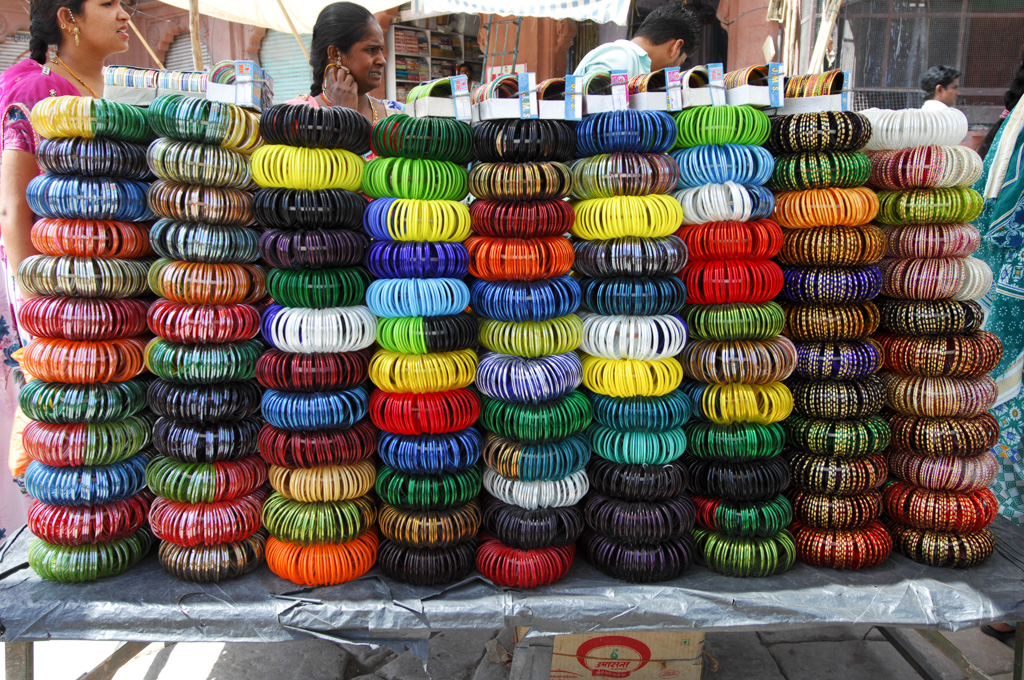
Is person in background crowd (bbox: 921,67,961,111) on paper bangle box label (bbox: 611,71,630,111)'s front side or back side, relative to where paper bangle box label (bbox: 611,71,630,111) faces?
on the back side

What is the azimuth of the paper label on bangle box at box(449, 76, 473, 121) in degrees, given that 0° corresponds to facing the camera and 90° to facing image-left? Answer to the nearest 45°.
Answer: approximately 0°

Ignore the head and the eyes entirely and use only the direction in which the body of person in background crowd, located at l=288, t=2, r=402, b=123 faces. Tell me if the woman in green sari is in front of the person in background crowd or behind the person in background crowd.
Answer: in front

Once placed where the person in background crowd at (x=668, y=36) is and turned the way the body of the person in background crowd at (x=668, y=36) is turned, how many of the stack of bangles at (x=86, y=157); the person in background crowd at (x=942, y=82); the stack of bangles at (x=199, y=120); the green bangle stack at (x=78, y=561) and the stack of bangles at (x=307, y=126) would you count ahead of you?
1

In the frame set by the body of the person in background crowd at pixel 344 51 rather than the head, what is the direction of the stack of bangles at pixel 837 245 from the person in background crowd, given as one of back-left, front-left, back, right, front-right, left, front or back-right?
front

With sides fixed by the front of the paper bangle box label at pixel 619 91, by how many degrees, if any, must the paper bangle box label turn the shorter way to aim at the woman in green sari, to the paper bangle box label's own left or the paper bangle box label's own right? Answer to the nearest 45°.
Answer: approximately 135° to the paper bangle box label's own left

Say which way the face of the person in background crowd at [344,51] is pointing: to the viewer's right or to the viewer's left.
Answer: to the viewer's right

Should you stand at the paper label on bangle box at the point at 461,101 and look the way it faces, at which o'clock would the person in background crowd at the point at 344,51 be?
The person in background crowd is roughly at 5 o'clock from the paper label on bangle box.

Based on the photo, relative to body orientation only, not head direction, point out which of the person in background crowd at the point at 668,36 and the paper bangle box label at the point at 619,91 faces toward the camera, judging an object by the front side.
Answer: the paper bangle box label

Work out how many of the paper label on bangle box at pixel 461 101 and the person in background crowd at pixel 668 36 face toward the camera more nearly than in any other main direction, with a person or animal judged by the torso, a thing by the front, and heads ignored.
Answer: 1

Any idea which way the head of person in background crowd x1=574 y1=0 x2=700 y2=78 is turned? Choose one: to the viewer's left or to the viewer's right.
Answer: to the viewer's right

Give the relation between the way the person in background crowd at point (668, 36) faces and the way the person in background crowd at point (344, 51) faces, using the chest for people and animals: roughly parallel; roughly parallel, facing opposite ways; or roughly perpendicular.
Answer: roughly perpendicular

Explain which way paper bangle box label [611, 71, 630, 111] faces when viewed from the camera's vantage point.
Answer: facing the viewer

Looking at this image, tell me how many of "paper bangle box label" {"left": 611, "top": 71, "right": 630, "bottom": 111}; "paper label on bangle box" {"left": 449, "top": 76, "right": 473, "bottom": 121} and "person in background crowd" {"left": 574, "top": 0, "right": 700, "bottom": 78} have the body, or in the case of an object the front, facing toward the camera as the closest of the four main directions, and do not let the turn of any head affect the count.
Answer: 2

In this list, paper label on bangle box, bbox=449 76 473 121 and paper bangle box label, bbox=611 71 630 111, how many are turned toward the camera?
2
